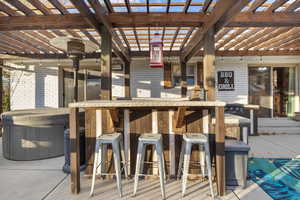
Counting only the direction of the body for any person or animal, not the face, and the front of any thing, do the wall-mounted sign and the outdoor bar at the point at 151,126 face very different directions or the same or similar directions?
same or similar directions

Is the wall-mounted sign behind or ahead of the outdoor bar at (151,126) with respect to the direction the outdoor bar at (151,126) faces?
behind

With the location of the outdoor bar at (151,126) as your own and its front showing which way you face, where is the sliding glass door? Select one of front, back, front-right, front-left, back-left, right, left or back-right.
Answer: back-left

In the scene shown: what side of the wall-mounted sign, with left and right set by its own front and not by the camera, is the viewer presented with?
front

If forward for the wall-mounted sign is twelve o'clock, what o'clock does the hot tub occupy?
The hot tub is roughly at 1 o'clock from the wall-mounted sign.

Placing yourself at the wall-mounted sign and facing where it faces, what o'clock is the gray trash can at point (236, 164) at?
The gray trash can is roughly at 12 o'clock from the wall-mounted sign.

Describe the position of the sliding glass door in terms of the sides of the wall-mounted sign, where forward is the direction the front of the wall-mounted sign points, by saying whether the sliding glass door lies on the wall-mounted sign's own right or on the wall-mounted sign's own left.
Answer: on the wall-mounted sign's own left

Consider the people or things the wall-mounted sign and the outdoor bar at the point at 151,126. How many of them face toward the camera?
2

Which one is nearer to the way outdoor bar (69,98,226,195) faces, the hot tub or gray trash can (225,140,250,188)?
the gray trash can

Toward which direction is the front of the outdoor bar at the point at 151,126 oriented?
toward the camera

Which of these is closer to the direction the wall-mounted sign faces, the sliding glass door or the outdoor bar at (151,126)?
the outdoor bar
